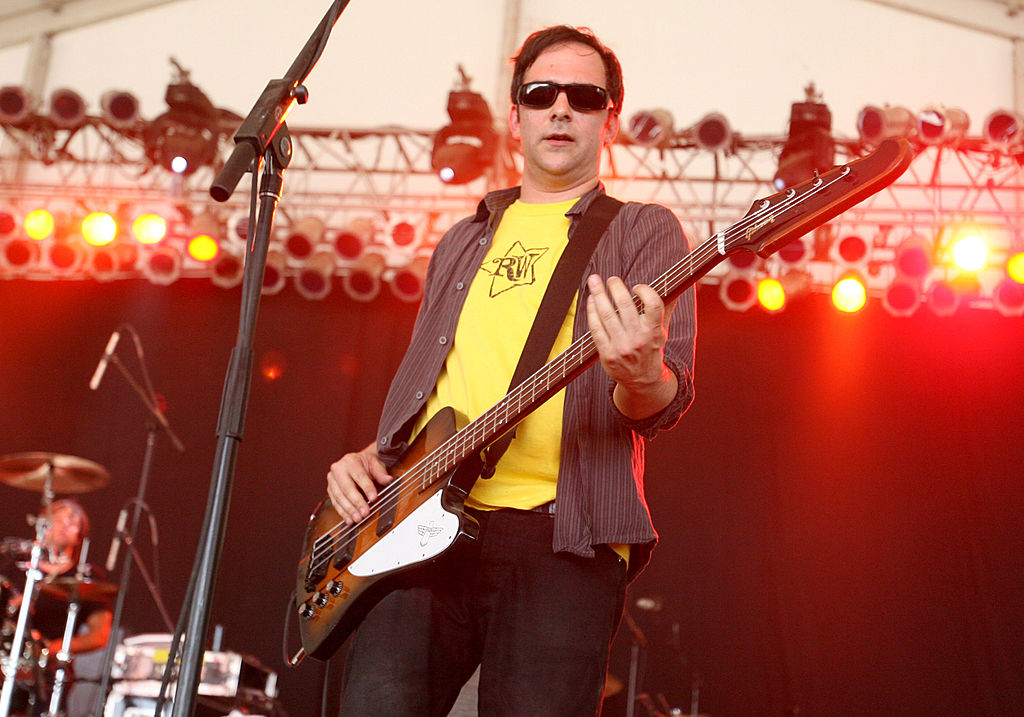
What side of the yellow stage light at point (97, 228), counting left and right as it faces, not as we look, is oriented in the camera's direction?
front

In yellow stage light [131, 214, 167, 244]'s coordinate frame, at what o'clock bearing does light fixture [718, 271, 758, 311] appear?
The light fixture is roughly at 10 o'clock from the yellow stage light.

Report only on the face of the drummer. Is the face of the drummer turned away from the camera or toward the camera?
toward the camera

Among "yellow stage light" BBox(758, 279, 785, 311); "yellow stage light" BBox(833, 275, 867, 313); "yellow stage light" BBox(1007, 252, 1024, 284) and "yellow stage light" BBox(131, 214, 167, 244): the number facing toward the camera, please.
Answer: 4

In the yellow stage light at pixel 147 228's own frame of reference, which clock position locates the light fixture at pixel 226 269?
The light fixture is roughly at 9 o'clock from the yellow stage light.

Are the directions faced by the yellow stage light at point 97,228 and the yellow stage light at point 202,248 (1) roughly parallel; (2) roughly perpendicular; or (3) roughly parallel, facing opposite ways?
roughly parallel

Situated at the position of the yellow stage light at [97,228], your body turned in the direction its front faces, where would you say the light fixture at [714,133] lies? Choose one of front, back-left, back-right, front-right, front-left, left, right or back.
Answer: front-left

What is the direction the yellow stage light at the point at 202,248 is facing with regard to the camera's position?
facing the viewer

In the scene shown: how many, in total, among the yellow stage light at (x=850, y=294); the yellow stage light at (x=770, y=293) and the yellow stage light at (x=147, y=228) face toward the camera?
3

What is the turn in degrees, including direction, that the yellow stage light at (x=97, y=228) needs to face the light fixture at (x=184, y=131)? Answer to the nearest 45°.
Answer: approximately 45° to its left

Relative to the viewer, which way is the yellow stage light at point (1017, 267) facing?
toward the camera

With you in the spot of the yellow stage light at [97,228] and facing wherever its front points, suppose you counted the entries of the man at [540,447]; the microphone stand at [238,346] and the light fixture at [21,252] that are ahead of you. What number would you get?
2

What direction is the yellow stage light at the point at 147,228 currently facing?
toward the camera

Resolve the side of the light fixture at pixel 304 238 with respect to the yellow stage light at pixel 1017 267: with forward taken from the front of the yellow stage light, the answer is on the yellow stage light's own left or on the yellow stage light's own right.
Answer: on the yellow stage light's own right

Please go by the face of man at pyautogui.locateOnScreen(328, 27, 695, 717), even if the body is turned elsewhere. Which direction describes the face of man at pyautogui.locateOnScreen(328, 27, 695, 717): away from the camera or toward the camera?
toward the camera

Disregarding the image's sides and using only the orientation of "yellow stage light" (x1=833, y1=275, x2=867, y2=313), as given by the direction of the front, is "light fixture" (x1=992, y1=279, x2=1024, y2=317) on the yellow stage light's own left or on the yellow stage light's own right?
on the yellow stage light's own left

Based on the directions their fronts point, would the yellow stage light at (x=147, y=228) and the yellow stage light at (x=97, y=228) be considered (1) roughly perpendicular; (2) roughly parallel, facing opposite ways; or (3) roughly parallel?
roughly parallel
